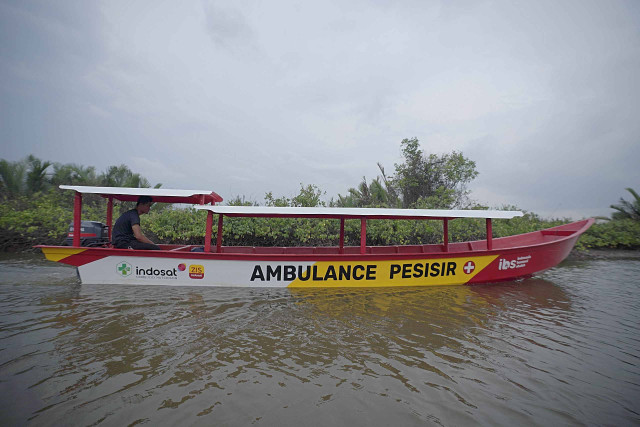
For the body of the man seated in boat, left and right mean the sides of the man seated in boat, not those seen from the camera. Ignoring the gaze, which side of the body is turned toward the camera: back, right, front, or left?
right

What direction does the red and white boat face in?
to the viewer's right

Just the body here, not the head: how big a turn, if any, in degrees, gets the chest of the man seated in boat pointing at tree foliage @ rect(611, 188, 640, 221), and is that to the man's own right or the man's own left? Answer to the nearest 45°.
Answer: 0° — they already face it

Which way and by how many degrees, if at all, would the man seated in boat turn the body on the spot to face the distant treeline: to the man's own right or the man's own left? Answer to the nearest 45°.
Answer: approximately 45° to the man's own left
